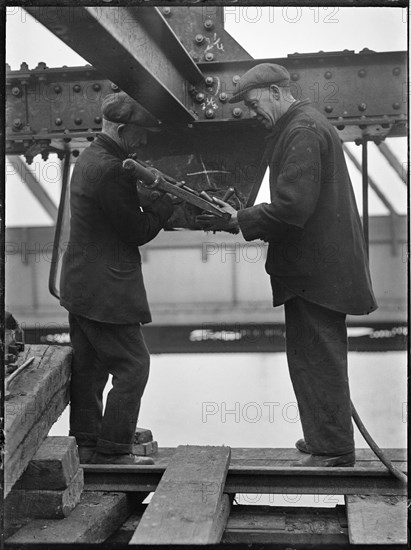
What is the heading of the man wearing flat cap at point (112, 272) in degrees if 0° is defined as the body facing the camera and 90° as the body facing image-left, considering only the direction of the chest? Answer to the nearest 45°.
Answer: approximately 270°

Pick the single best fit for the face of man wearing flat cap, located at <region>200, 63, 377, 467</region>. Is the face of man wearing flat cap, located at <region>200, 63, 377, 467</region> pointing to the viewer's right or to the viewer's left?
to the viewer's left

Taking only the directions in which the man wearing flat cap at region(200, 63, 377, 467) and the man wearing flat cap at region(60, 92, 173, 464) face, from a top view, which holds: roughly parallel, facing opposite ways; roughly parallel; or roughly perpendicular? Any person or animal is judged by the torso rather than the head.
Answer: roughly parallel, facing opposite ways

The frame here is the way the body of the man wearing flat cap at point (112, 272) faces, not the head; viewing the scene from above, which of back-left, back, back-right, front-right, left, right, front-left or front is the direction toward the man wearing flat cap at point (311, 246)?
front

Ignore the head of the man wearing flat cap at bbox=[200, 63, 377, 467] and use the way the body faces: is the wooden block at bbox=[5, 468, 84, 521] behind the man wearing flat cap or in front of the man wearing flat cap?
in front

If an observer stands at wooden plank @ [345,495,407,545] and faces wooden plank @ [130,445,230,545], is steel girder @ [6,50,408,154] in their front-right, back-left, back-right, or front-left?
front-right

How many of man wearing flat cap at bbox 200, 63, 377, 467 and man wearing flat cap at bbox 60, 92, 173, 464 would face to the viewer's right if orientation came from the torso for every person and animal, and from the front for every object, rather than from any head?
1

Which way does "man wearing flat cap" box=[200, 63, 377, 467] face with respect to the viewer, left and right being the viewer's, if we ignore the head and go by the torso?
facing to the left of the viewer

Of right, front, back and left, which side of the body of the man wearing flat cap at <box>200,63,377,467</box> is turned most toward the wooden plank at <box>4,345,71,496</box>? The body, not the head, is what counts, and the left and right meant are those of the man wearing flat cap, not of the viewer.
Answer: front

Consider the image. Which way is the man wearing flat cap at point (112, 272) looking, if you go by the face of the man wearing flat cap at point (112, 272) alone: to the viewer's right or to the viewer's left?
to the viewer's right
